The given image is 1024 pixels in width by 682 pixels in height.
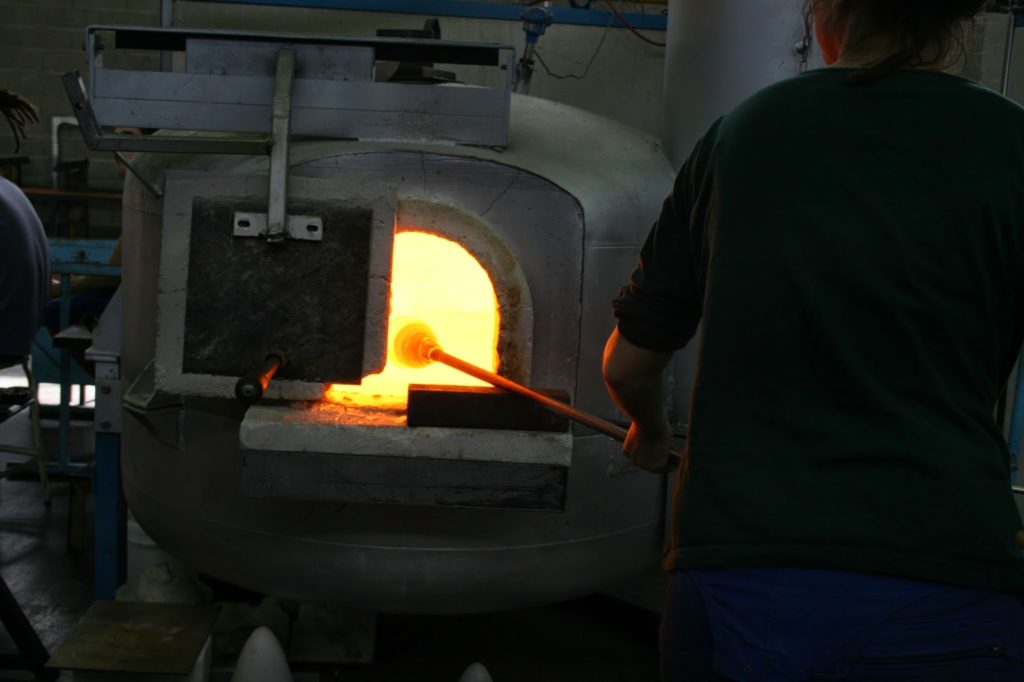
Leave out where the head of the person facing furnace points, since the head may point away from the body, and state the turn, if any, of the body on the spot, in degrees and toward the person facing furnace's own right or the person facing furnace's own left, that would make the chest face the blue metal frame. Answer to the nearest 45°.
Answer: approximately 45° to the person facing furnace's own left

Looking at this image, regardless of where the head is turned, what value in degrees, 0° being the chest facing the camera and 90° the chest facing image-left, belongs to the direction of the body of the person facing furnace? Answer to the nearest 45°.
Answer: approximately 180°

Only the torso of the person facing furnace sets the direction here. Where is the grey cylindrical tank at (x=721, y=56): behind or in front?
in front

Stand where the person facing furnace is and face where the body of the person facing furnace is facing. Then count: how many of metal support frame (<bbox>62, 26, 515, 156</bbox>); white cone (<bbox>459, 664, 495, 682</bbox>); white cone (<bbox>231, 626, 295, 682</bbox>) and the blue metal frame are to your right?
0

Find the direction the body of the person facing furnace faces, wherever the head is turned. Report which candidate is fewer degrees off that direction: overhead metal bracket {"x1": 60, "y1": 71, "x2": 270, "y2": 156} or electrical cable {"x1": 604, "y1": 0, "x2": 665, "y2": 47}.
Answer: the electrical cable

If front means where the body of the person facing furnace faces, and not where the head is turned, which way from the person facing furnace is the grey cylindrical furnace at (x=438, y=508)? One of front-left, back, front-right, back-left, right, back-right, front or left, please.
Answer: front-left

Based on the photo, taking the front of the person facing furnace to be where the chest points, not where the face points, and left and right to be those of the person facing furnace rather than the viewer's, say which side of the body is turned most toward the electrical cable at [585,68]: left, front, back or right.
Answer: front

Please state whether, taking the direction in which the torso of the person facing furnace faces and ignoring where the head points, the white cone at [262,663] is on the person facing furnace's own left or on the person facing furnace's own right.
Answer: on the person facing furnace's own left

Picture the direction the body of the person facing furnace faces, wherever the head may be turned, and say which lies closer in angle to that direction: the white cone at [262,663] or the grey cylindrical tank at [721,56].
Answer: the grey cylindrical tank

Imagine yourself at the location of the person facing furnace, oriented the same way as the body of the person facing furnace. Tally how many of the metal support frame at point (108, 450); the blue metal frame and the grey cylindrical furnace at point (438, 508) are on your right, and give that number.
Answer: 0

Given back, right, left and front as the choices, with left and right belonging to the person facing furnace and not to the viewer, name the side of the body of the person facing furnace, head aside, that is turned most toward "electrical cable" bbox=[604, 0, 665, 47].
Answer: front

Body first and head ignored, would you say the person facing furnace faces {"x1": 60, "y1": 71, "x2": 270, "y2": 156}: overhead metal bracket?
no
